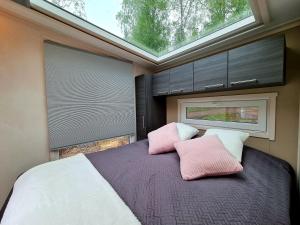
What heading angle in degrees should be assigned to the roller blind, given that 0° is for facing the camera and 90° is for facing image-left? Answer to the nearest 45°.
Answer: approximately 315°

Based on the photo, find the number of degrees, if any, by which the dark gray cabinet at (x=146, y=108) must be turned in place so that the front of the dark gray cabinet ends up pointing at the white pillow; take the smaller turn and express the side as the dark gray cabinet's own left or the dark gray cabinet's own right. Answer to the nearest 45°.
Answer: approximately 90° to the dark gray cabinet's own left

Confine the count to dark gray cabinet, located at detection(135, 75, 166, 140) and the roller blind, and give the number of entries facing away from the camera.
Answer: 0

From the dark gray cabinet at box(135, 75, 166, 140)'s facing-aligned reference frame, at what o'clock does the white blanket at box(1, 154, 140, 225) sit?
The white blanket is roughly at 11 o'clock from the dark gray cabinet.

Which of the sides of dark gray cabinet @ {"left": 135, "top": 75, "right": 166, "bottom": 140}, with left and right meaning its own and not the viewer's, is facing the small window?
left

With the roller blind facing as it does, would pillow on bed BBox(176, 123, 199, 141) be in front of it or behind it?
in front

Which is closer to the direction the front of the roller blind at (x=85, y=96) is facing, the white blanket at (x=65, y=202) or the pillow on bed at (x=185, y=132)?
the pillow on bed

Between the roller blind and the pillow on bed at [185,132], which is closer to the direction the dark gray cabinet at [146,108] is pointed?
the roller blind

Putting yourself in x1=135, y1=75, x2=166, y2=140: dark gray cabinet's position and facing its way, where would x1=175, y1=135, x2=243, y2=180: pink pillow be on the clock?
The pink pillow is roughly at 10 o'clock from the dark gray cabinet.

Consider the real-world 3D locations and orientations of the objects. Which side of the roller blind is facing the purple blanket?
front

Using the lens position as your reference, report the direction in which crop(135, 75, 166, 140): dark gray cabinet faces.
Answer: facing the viewer and to the left of the viewer
